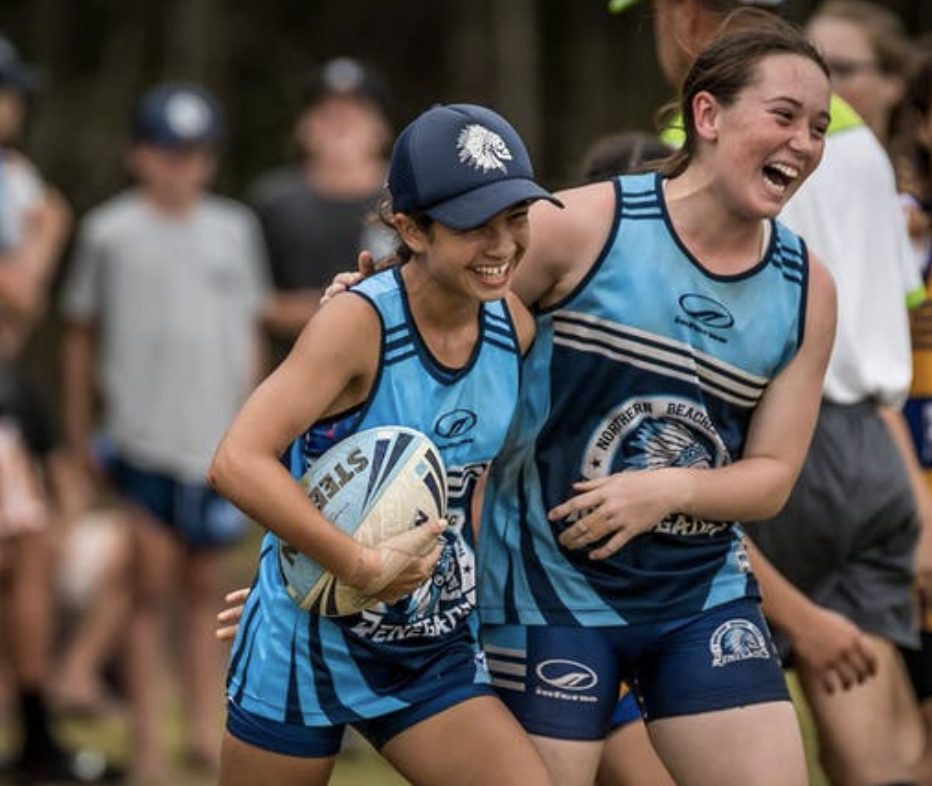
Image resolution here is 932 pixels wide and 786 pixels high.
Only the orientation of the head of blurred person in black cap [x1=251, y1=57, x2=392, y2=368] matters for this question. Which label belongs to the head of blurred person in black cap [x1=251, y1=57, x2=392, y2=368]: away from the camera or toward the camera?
toward the camera

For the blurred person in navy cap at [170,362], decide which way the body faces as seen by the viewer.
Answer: toward the camera

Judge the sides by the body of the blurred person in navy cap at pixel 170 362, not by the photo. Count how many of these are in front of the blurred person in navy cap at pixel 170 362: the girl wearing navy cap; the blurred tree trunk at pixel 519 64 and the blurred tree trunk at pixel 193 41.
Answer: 1

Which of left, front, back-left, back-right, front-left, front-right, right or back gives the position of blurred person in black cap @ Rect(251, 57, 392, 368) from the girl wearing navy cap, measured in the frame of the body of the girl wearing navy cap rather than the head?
back-left

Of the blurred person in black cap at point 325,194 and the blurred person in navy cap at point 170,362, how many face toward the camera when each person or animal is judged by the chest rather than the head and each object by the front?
2

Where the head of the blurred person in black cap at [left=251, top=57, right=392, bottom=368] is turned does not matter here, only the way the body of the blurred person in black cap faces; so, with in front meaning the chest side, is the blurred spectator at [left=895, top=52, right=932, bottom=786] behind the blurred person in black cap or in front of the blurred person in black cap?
in front

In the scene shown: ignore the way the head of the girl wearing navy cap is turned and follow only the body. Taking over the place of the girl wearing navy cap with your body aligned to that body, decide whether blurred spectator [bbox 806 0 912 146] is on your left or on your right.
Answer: on your left

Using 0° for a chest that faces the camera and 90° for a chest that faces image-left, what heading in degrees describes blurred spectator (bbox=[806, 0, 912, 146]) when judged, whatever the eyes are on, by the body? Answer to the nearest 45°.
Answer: approximately 45°

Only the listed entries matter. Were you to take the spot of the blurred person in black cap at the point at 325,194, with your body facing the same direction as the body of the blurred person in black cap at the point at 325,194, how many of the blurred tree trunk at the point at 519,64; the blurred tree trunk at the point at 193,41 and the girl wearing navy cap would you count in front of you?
1

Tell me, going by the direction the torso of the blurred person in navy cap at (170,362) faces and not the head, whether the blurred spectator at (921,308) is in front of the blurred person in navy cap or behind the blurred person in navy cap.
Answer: in front

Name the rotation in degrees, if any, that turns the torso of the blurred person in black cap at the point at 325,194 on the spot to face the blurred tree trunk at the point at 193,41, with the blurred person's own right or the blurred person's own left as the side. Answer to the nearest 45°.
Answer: approximately 180°

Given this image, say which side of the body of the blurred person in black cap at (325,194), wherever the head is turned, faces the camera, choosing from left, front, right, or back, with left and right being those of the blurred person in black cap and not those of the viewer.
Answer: front
